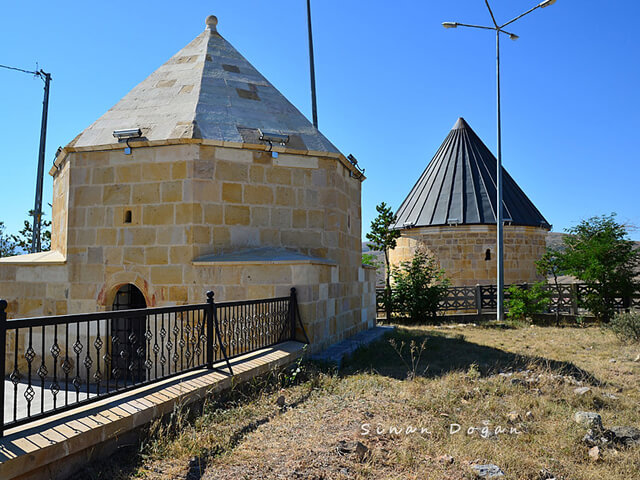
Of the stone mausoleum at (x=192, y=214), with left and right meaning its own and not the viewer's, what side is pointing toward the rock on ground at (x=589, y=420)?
left

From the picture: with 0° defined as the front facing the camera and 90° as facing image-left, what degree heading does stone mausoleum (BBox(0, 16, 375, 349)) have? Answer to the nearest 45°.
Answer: approximately 45°

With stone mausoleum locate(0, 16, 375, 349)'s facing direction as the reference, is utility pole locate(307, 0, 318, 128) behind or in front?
behind

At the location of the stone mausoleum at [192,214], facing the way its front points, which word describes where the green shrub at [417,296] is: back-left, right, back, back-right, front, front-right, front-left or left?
back

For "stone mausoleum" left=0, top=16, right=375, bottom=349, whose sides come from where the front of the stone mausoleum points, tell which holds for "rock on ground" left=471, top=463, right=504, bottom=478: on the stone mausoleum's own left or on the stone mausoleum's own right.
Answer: on the stone mausoleum's own left

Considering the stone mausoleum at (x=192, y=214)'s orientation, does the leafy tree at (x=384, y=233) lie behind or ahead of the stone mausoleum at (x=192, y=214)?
behind

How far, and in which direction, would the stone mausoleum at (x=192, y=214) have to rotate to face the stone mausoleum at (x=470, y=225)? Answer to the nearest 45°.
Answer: approximately 180°

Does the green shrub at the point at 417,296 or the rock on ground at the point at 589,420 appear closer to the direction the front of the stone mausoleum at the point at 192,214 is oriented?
the rock on ground

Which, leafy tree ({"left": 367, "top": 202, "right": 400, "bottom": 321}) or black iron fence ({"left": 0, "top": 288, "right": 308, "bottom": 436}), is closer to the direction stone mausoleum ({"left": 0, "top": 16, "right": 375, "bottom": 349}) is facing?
the black iron fence
